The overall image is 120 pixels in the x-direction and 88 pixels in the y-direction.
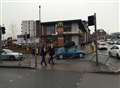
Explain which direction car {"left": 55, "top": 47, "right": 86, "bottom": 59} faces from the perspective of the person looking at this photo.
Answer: facing to the right of the viewer
